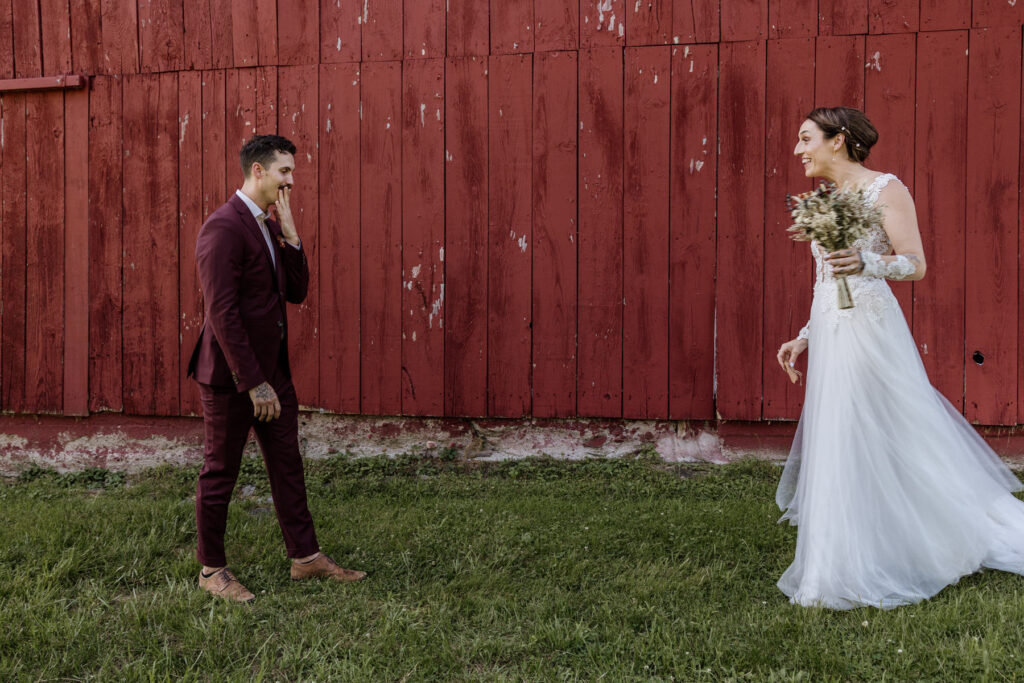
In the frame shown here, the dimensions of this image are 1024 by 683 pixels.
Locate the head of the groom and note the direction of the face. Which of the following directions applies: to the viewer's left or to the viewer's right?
to the viewer's right

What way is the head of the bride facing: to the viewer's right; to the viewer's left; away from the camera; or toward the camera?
to the viewer's left

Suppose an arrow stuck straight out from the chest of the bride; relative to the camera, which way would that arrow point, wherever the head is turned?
to the viewer's left

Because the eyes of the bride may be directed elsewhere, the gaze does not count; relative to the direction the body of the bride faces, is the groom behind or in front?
in front
